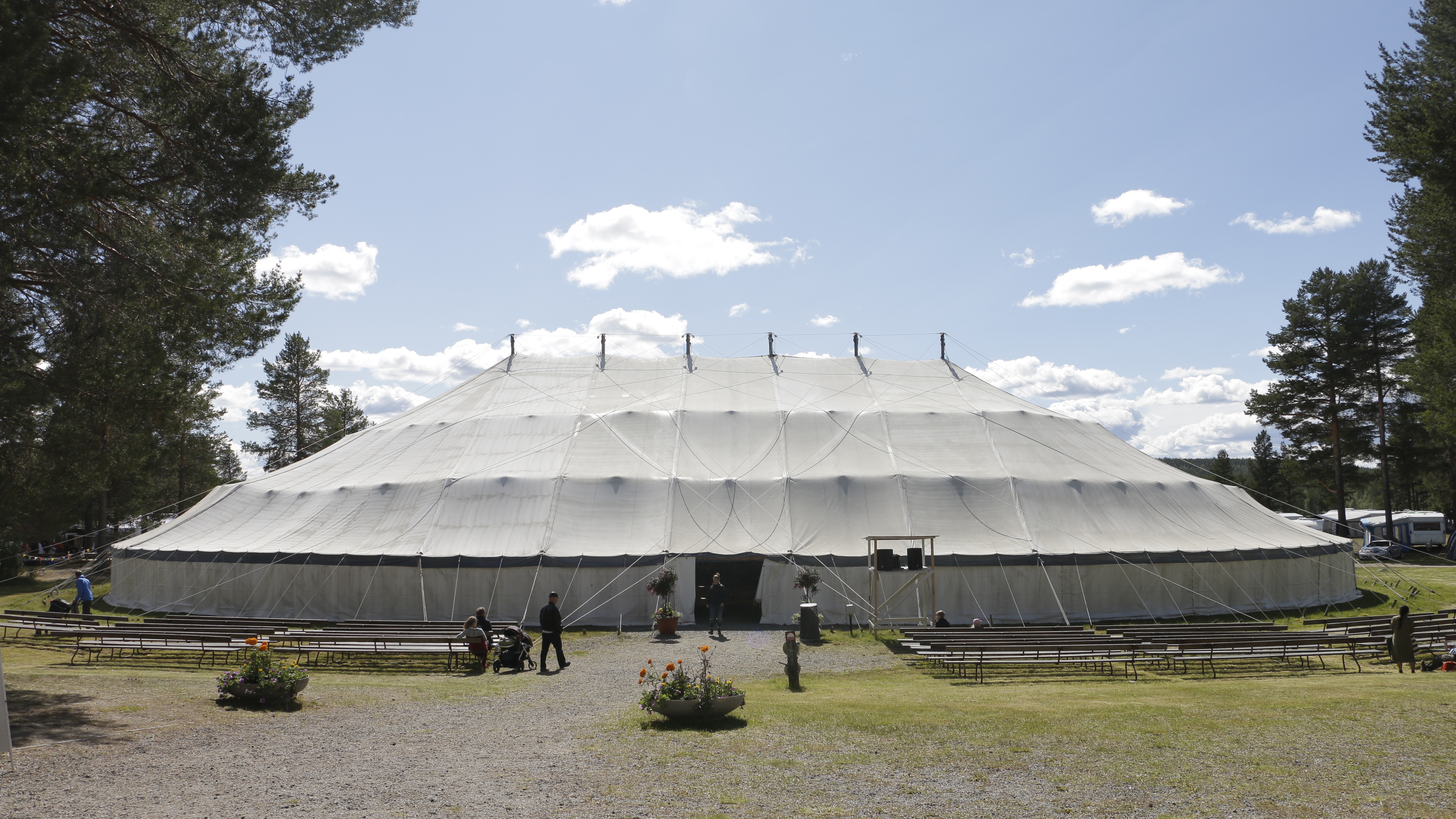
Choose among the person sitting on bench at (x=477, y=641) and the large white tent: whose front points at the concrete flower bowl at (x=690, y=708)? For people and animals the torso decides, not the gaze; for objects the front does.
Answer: the large white tent

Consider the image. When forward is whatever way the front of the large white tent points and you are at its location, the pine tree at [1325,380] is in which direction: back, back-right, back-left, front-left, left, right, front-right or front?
back-left

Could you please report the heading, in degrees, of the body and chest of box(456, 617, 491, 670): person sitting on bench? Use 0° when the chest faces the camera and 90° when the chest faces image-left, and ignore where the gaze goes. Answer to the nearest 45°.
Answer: approximately 180°

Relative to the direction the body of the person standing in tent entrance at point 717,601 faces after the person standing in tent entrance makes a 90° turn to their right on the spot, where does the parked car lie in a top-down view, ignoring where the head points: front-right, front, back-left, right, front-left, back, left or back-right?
back-right

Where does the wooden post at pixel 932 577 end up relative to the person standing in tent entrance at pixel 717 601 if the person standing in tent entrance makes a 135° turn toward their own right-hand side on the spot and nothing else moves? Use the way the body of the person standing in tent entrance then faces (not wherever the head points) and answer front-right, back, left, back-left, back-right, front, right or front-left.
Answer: back-right

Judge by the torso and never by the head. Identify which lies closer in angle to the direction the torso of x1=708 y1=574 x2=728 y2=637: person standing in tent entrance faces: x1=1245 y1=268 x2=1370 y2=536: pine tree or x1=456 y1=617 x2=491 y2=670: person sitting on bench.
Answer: the person sitting on bench

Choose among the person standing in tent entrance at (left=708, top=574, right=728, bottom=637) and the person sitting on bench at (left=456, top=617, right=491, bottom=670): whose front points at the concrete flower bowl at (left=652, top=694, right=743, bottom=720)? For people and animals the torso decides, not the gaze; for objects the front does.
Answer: the person standing in tent entrance
